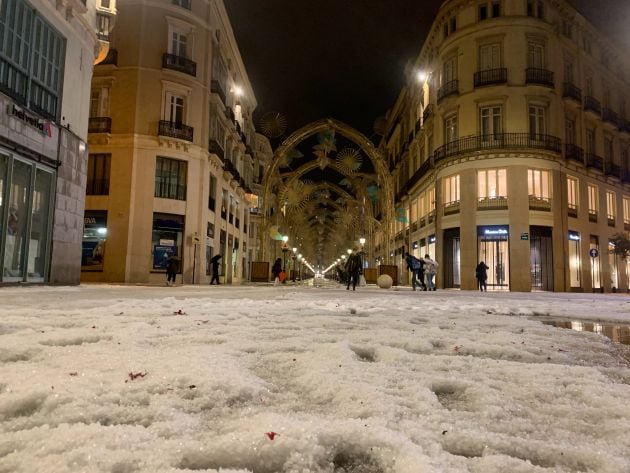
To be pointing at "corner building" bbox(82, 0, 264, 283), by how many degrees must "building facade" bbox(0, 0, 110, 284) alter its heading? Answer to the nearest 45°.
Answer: approximately 90° to its left

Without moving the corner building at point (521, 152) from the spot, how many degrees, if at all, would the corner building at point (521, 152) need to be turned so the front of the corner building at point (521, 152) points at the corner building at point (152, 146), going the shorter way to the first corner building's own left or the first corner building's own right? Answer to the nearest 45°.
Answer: approximately 45° to the first corner building's own right

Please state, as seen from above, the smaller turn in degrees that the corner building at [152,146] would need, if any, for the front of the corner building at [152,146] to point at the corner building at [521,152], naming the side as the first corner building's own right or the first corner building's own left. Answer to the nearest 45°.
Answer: approximately 90° to the first corner building's own left

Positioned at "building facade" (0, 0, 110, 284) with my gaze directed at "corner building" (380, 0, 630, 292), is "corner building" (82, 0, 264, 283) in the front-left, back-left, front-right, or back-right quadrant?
front-left

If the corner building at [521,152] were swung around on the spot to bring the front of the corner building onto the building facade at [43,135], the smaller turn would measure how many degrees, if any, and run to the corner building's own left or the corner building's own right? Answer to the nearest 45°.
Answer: approximately 45° to the corner building's own right

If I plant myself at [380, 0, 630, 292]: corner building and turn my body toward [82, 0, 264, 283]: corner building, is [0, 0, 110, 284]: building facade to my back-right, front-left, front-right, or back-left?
front-left

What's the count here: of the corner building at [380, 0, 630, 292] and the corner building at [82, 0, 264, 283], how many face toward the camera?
2

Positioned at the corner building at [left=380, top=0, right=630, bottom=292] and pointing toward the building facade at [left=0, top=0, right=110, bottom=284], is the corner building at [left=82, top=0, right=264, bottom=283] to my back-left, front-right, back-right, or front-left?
front-right

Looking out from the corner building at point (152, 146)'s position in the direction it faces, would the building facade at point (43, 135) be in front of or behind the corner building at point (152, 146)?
in front

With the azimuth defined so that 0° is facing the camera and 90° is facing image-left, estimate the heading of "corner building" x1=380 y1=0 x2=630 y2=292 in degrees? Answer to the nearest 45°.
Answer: approximately 0°

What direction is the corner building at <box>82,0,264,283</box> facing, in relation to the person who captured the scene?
facing the viewer
